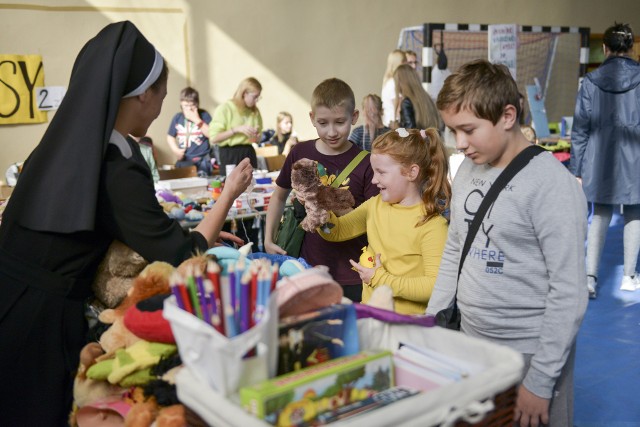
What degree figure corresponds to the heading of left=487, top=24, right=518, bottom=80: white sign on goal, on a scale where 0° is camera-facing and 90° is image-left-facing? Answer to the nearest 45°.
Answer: approximately 0°

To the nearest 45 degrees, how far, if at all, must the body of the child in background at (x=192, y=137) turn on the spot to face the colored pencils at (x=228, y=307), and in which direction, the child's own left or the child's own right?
0° — they already face it

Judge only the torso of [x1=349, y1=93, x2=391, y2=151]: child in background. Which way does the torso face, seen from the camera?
away from the camera

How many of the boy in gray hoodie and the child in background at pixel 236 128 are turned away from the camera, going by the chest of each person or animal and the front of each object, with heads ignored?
0

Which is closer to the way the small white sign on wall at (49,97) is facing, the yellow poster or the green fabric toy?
the green fabric toy

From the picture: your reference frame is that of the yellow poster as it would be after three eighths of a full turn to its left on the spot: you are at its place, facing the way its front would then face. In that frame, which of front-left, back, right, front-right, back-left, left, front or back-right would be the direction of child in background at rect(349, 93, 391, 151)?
right

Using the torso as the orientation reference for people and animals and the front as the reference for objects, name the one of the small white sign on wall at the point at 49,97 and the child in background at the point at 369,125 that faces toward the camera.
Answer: the small white sign on wall

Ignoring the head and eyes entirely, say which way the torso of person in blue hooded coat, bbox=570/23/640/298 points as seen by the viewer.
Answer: away from the camera

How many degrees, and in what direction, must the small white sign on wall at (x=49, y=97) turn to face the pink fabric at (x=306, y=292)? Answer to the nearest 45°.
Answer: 0° — it already faces it

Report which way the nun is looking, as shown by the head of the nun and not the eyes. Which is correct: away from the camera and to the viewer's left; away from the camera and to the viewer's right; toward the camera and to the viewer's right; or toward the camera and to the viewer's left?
away from the camera and to the viewer's right

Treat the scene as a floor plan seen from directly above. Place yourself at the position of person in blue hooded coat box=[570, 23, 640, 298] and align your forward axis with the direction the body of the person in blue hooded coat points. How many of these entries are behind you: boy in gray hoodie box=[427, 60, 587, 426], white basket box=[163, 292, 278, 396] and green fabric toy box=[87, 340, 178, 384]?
3

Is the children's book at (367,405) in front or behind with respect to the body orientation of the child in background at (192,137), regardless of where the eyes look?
in front

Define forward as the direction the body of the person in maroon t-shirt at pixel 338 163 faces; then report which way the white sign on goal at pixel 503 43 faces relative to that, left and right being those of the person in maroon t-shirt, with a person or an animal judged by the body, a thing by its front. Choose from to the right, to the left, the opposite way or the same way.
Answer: the same way

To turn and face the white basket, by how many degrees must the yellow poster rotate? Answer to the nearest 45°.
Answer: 0° — it already faces it

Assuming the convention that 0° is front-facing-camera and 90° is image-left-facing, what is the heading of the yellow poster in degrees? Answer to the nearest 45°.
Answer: approximately 0°

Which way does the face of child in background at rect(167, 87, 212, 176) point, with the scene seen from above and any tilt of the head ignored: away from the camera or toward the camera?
toward the camera

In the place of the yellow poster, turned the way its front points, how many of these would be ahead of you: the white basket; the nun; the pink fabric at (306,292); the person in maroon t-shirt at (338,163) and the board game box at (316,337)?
5

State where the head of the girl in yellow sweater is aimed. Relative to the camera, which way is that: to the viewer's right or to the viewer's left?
to the viewer's left

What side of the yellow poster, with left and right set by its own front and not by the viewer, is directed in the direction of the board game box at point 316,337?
front

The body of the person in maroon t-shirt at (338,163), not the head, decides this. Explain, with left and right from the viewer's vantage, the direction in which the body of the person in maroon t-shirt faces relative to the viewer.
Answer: facing the viewer
